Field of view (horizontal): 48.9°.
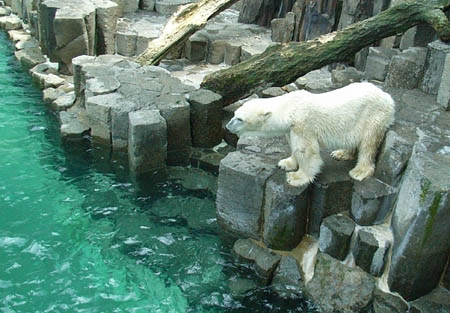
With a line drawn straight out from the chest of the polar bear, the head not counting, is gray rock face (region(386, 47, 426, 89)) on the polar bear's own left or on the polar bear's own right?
on the polar bear's own right

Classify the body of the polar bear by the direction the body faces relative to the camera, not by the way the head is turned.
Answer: to the viewer's left

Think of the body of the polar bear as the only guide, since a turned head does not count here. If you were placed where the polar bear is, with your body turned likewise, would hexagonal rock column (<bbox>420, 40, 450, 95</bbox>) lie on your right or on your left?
on your right

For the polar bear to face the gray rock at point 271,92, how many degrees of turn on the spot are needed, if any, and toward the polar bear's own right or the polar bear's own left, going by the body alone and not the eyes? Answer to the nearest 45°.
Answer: approximately 90° to the polar bear's own right

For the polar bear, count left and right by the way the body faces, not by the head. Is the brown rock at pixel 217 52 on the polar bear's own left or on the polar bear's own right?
on the polar bear's own right

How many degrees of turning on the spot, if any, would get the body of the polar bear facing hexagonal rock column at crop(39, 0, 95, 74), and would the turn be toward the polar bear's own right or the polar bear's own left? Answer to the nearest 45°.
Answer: approximately 45° to the polar bear's own right
